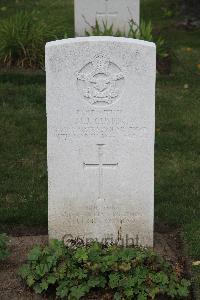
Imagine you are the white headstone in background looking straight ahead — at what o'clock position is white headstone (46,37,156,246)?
The white headstone is roughly at 12 o'clock from the white headstone in background.

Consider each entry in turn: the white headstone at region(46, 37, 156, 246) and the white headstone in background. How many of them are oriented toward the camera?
2

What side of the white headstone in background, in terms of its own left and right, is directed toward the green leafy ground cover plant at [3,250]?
front

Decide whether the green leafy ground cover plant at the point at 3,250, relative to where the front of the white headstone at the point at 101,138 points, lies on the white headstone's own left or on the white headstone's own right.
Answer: on the white headstone's own right

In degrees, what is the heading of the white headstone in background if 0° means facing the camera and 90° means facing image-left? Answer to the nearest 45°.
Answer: approximately 0°

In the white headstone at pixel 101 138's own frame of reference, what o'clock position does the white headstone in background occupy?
The white headstone in background is roughly at 6 o'clock from the white headstone.

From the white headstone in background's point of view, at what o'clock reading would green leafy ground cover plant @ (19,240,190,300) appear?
The green leafy ground cover plant is roughly at 12 o'clock from the white headstone in background.
